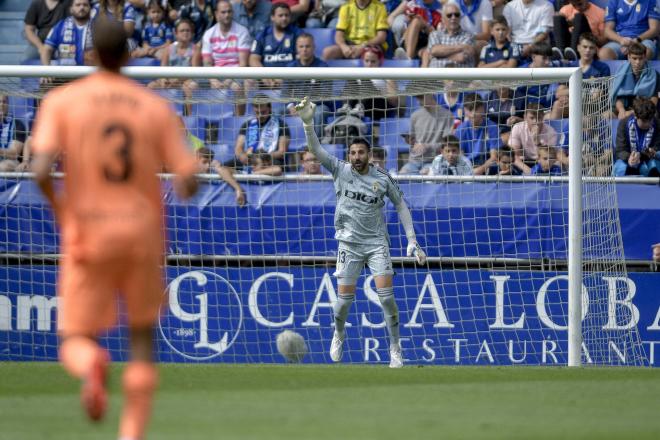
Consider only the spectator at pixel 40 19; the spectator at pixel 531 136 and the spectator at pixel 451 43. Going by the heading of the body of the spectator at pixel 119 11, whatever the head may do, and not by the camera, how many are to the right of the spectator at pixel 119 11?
1

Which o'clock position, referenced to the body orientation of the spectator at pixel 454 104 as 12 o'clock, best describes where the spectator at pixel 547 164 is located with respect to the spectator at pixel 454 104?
the spectator at pixel 547 164 is roughly at 10 o'clock from the spectator at pixel 454 104.

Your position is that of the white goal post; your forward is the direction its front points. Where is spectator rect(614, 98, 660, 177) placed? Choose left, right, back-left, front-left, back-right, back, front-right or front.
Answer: back-left

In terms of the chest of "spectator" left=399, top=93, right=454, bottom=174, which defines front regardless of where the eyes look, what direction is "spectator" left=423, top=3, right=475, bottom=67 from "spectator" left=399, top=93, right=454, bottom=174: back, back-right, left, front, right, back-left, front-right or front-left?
back-right

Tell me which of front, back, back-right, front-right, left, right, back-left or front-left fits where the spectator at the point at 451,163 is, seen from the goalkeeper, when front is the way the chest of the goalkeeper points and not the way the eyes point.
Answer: back-left

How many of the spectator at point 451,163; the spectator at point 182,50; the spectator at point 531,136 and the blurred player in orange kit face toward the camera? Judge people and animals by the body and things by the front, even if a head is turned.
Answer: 3

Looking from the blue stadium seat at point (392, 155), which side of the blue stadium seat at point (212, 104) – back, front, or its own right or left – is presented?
left

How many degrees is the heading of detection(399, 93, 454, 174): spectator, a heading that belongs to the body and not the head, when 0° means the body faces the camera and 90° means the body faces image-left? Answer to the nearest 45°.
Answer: approximately 45°
